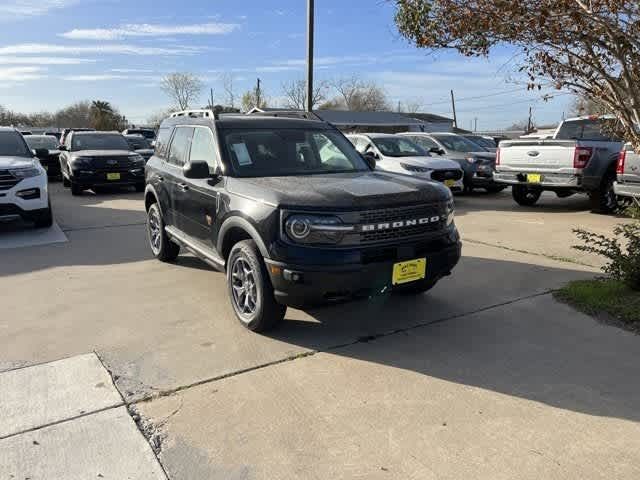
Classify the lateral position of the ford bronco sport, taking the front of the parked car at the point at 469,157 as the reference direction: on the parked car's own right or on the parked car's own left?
on the parked car's own right

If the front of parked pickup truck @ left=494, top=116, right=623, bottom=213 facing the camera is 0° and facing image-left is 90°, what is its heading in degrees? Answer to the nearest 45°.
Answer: approximately 225°

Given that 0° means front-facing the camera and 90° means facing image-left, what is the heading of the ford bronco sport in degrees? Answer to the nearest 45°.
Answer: approximately 315°

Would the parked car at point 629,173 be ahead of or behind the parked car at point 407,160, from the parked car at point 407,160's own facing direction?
ahead

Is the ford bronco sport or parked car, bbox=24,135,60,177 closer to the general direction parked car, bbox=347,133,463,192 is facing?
the ford bronco sport

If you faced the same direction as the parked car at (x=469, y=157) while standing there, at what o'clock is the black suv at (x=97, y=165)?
The black suv is roughly at 4 o'clock from the parked car.

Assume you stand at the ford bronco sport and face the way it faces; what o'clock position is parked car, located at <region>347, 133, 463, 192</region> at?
The parked car is roughly at 8 o'clock from the ford bronco sport.

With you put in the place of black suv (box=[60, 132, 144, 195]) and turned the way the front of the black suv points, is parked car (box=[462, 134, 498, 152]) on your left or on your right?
on your left

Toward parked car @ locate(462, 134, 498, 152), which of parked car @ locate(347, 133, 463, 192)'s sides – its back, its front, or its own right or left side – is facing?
left
